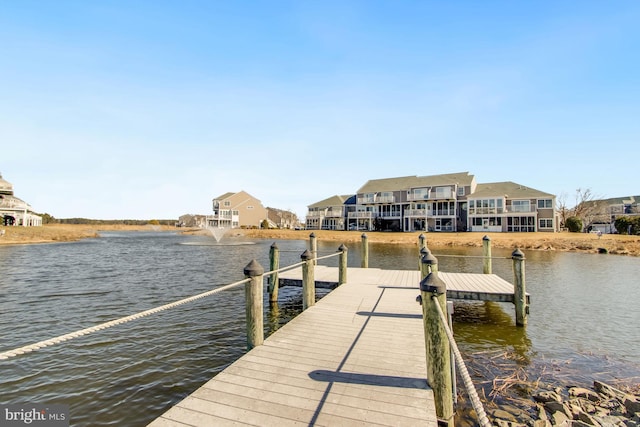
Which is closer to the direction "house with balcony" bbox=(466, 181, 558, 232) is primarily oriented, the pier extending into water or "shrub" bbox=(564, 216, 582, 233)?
the pier extending into water

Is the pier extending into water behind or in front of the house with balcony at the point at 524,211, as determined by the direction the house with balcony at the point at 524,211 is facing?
in front

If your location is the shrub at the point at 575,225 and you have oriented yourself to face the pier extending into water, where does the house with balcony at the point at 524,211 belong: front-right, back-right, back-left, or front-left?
front-right

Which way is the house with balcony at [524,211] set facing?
toward the camera

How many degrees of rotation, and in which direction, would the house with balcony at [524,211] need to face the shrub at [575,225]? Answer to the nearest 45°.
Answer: approximately 135° to its left

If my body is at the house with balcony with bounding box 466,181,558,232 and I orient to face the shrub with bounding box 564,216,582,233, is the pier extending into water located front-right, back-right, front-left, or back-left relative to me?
back-right

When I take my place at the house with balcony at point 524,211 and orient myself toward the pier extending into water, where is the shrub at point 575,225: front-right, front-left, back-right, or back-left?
back-left
